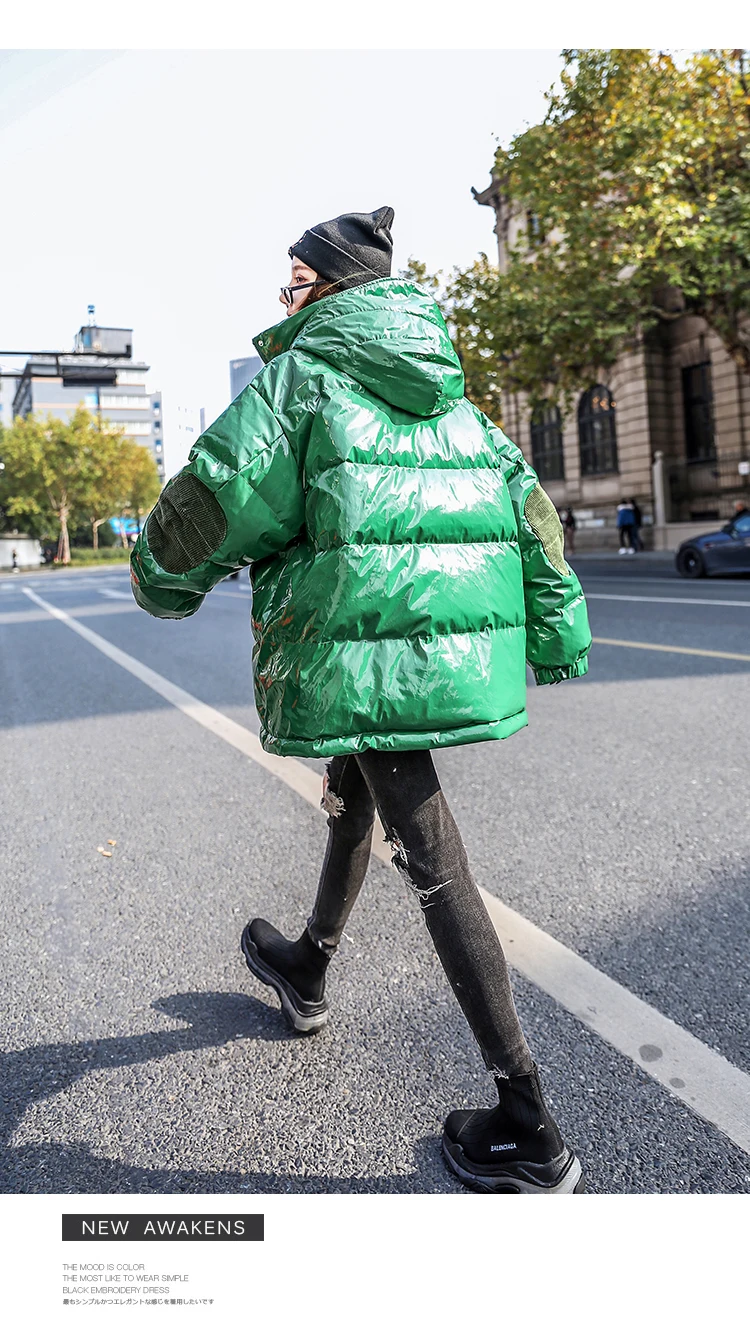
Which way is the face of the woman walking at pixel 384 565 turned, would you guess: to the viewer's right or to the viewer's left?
to the viewer's left

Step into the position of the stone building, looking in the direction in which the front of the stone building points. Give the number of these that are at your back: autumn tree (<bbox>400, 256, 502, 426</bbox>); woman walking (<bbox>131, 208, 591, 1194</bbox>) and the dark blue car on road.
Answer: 0

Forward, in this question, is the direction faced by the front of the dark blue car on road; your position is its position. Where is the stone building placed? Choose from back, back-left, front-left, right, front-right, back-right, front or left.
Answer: right

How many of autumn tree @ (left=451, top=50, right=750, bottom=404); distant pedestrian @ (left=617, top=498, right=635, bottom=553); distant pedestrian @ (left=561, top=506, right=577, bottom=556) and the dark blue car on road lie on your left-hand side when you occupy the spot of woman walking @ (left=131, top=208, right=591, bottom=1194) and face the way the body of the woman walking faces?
0

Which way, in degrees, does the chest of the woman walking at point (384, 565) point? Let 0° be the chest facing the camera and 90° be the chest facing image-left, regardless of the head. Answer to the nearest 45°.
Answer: approximately 135°

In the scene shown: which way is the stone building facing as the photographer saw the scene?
facing the viewer and to the left of the viewer

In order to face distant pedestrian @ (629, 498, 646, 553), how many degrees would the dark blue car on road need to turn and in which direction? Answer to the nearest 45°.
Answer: approximately 90° to its right

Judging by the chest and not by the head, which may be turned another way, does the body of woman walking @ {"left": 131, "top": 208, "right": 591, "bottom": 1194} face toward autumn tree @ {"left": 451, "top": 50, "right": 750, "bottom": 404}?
no

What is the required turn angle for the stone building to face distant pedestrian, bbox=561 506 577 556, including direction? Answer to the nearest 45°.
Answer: approximately 45° to its right

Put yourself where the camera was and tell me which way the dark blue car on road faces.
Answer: facing to the left of the viewer

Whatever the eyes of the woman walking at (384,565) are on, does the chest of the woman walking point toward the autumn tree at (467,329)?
no

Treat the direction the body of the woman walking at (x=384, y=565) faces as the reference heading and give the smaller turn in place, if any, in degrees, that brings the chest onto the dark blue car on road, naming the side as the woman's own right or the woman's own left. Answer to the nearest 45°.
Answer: approximately 45° to the woman's own right

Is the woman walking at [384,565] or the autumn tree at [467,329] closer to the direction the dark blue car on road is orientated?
the autumn tree
